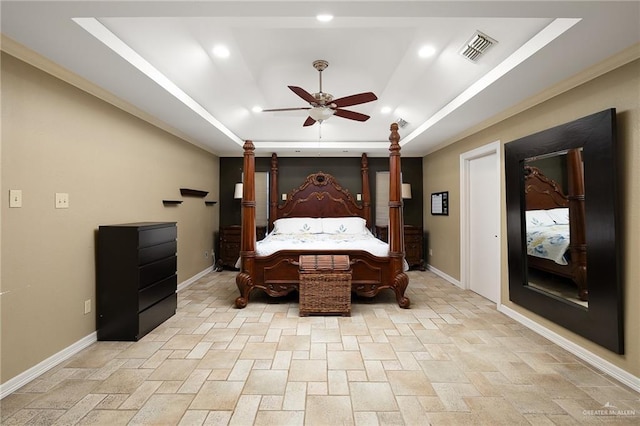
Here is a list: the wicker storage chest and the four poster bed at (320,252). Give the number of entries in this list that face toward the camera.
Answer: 2

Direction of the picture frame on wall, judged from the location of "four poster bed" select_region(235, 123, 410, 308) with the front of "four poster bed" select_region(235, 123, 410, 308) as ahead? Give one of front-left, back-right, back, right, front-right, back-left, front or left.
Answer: back-left

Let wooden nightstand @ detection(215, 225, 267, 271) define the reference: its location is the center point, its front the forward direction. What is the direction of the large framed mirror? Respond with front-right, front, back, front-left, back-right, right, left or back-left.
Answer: front-left

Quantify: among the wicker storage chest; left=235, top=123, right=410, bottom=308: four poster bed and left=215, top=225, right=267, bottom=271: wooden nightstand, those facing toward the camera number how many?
3

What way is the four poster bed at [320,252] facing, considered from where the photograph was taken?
facing the viewer

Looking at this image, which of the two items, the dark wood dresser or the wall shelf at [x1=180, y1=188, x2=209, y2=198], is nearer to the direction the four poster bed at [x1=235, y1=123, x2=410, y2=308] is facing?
the dark wood dresser

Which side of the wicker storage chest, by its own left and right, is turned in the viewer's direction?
front

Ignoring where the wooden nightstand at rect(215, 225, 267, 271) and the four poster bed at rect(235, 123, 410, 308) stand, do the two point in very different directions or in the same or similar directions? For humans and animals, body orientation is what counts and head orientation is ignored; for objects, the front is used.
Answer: same or similar directions

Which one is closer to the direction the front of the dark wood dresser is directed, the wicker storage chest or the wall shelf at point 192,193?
the wicker storage chest

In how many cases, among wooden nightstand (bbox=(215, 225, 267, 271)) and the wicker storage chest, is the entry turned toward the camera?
2

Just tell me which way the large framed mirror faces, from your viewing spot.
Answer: facing the viewer and to the left of the viewer

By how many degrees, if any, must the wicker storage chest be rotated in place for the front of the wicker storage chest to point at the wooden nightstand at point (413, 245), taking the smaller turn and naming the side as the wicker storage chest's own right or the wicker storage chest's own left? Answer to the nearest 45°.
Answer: approximately 135° to the wicker storage chest's own left

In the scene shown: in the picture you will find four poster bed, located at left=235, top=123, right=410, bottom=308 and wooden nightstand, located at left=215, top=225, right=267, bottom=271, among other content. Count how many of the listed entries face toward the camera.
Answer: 2

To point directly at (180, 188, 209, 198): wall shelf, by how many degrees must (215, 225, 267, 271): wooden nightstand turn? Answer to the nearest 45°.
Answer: approximately 45° to its right

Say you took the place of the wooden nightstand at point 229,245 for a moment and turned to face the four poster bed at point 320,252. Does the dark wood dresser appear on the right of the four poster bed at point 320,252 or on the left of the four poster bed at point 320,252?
right
